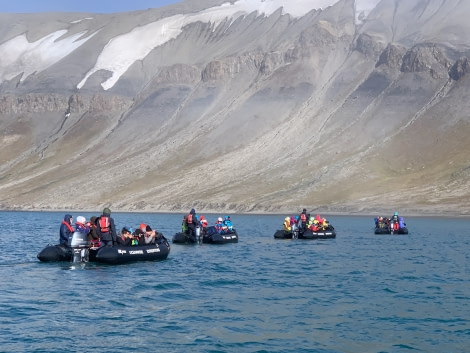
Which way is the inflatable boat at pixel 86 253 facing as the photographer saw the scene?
facing away from the viewer and to the right of the viewer

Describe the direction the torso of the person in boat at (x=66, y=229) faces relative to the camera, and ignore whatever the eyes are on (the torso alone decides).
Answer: to the viewer's right
